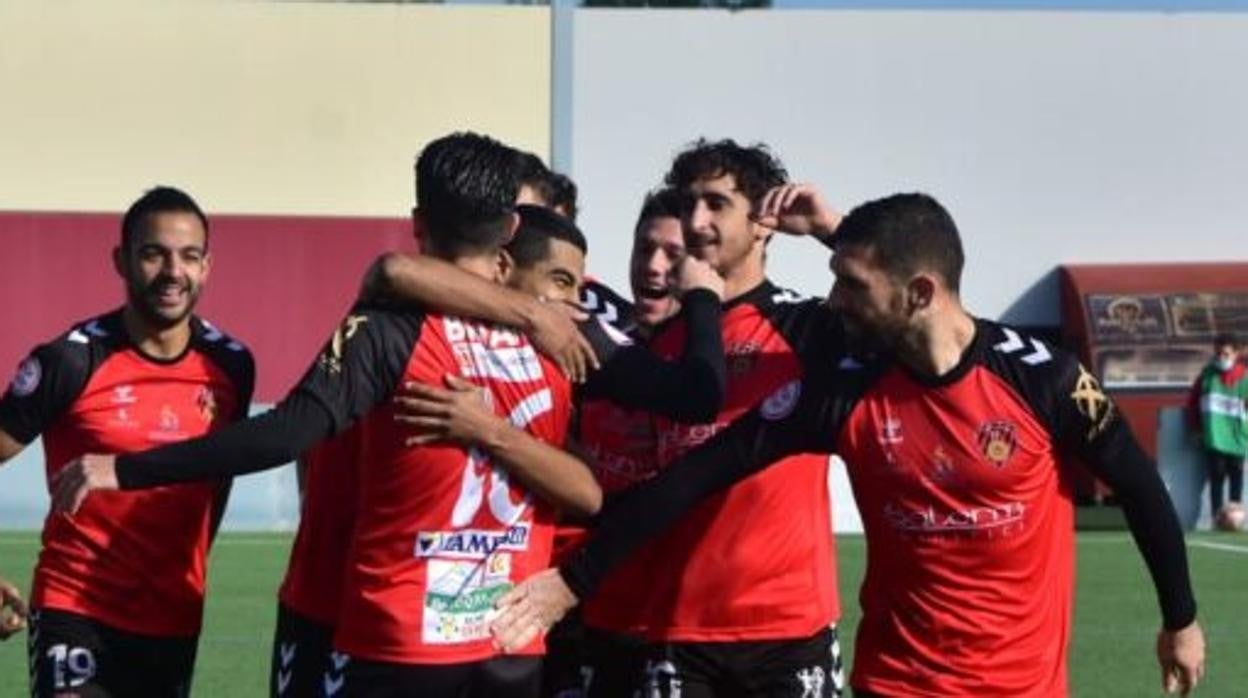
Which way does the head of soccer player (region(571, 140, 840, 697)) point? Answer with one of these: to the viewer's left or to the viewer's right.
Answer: to the viewer's left

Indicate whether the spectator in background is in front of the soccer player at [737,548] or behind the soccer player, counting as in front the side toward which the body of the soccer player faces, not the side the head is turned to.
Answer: behind

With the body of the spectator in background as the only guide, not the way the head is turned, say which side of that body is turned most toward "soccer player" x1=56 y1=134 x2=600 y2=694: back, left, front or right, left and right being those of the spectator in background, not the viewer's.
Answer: front

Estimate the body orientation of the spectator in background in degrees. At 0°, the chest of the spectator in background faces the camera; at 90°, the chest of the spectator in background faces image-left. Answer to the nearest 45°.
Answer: approximately 0°

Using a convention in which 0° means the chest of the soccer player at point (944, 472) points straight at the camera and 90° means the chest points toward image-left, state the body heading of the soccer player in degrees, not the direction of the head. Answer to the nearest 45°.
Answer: approximately 0°
